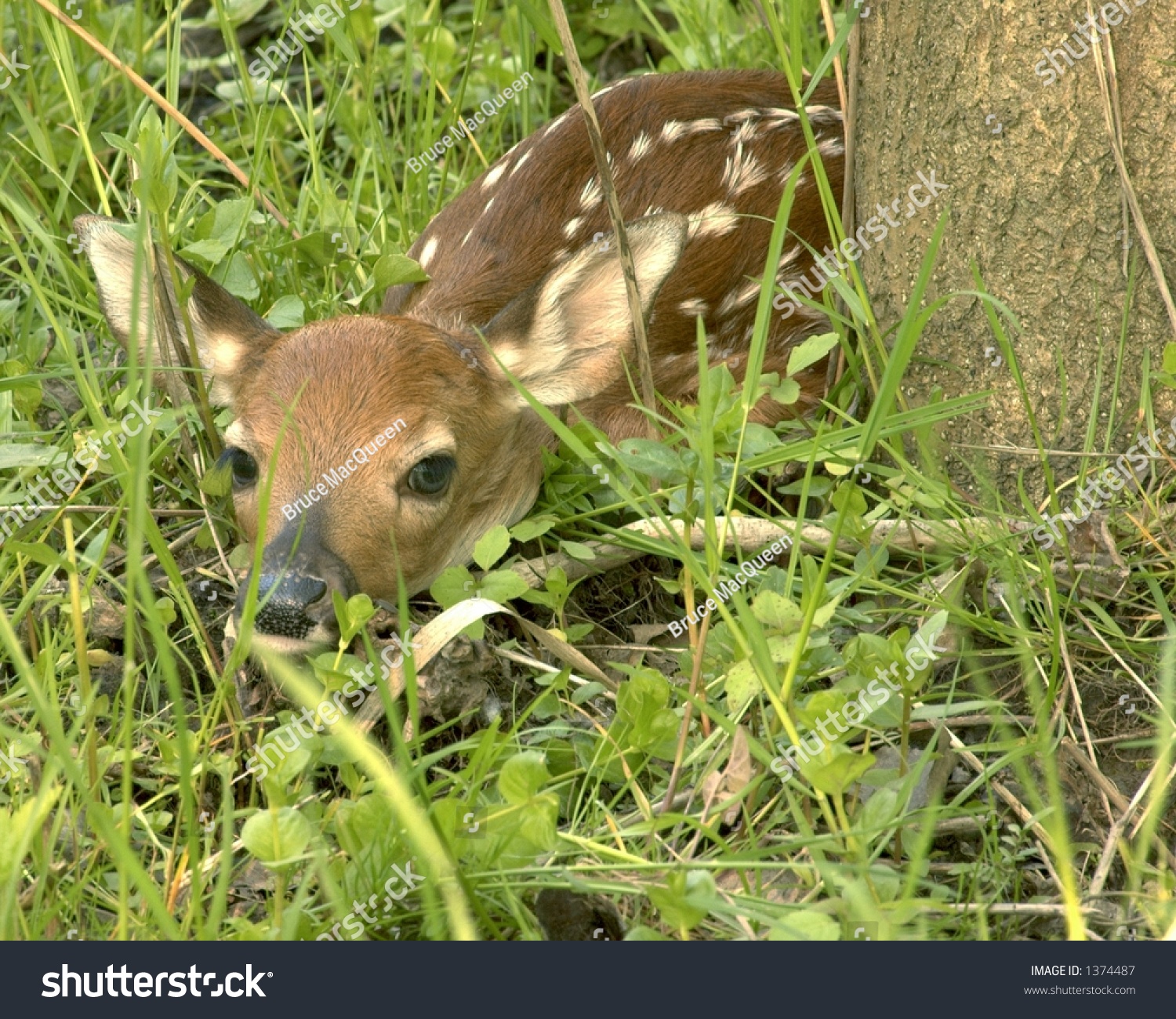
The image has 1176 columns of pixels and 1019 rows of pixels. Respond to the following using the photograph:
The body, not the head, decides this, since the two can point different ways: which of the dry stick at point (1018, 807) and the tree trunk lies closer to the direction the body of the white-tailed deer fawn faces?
the dry stick

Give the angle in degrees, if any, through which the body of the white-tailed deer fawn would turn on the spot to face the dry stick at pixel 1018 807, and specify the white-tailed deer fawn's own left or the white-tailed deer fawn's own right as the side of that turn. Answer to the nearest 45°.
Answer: approximately 45° to the white-tailed deer fawn's own left

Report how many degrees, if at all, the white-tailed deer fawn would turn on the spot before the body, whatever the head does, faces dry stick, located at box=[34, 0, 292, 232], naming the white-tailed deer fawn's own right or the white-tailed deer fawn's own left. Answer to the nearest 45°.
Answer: approximately 90° to the white-tailed deer fawn's own right

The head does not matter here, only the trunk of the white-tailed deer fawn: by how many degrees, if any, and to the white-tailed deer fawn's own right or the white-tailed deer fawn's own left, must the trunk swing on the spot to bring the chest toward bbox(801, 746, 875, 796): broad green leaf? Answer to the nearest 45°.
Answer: approximately 45° to the white-tailed deer fawn's own left

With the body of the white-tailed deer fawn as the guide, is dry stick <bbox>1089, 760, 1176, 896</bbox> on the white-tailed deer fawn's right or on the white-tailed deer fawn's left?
on the white-tailed deer fawn's left

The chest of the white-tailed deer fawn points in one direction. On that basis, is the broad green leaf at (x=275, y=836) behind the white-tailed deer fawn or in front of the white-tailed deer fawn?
in front

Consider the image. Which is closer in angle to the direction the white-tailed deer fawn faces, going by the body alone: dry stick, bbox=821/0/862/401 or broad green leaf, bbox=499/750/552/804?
the broad green leaf
